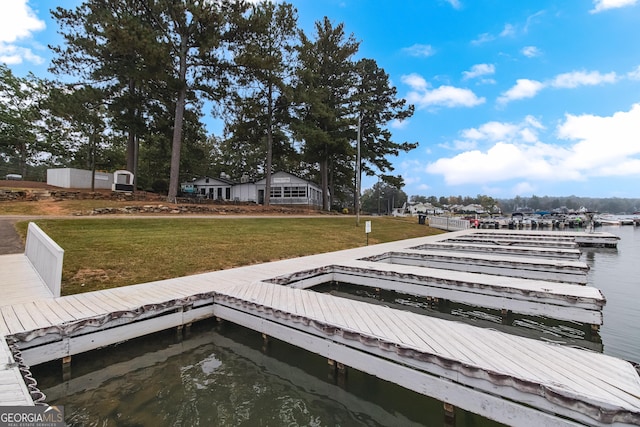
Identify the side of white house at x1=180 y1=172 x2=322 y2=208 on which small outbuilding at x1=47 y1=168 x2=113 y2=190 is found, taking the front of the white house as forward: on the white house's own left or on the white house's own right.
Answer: on the white house's own right

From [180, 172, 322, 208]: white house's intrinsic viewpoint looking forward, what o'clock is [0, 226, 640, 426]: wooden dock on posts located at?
The wooden dock on posts is roughly at 12 o'clock from the white house.

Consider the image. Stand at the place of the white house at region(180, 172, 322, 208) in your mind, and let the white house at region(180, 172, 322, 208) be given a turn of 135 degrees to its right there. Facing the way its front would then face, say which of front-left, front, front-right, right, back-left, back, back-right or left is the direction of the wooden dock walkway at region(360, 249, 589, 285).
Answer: back-left

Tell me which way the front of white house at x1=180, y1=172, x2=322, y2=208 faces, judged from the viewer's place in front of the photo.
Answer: facing the viewer

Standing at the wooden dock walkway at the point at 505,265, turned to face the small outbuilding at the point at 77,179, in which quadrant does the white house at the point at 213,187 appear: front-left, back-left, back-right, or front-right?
front-right
